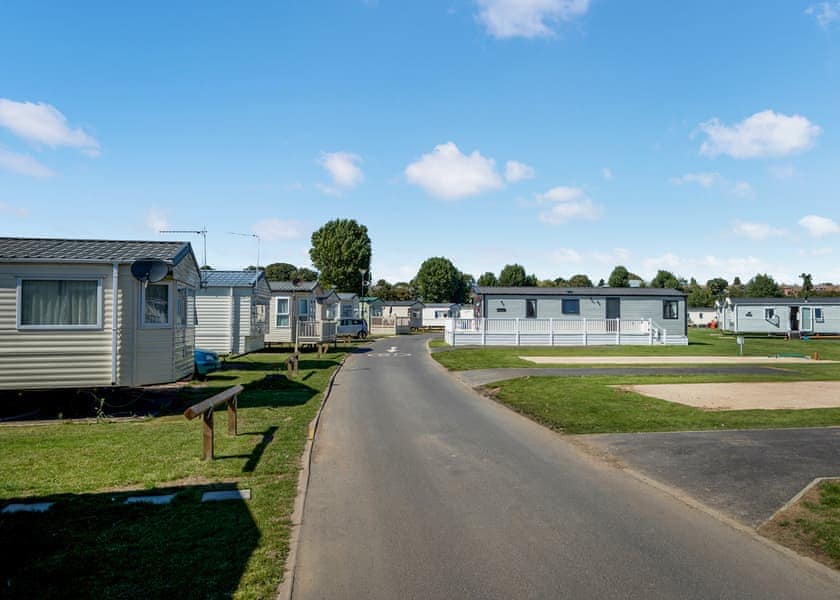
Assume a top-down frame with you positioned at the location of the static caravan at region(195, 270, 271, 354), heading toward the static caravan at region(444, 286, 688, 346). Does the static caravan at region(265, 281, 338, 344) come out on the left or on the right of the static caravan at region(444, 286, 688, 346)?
left

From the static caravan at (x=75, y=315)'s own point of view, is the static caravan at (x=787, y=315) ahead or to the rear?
ahead

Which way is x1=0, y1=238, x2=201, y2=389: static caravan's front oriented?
to the viewer's right

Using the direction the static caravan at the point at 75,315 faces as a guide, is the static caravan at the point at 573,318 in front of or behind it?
in front

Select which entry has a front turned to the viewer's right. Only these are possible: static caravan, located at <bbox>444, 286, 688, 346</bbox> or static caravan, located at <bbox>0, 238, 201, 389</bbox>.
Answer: static caravan, located at <bbox>0, 238, 201, 389</bbox>

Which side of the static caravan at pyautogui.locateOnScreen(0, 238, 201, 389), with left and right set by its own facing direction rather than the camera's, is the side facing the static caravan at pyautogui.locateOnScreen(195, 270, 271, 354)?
left

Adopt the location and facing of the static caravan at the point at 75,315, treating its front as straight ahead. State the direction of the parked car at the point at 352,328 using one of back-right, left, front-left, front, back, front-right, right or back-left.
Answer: front-left

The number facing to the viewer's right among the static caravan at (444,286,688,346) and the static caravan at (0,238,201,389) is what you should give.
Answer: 1
